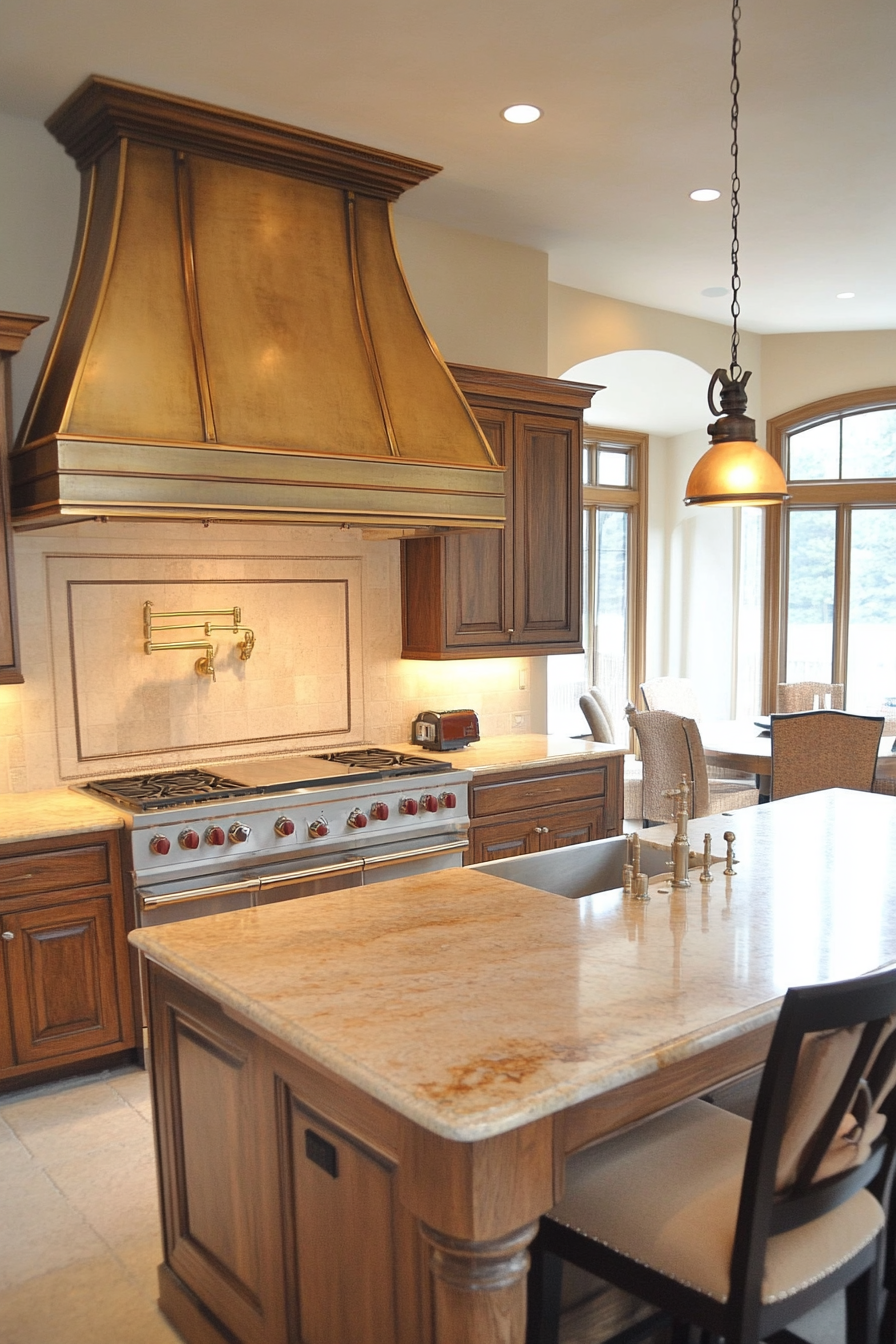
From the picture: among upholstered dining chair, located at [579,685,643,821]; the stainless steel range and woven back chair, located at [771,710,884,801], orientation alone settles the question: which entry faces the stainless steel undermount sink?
the stainless steel range

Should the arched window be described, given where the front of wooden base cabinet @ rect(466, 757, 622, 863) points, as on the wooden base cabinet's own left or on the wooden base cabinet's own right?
on the wooden base cabinet's own left

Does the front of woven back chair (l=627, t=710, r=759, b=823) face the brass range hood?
no

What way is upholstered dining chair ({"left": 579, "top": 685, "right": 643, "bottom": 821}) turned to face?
to the viewer's right

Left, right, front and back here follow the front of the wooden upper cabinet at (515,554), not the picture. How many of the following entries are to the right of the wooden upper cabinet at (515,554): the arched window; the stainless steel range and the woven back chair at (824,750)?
1

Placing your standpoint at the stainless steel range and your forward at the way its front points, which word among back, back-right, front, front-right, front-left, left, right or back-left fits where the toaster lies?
left

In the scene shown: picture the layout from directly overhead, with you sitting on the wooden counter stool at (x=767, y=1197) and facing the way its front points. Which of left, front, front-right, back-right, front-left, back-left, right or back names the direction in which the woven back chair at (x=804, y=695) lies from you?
front-right

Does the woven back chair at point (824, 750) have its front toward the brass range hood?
no

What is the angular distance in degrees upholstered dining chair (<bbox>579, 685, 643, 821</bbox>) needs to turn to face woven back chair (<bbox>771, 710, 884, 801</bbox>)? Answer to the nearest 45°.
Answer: approximately 45° to its right

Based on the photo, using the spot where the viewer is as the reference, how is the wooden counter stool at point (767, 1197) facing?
facing away from the viewer and to the left of the viewer

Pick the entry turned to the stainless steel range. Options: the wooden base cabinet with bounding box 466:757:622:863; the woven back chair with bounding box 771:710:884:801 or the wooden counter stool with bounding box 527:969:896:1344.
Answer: the wooden counter stool

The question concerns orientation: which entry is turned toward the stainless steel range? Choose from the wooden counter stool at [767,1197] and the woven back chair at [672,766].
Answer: the wooden counter stool

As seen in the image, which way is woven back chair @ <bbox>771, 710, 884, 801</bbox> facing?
away from the camera

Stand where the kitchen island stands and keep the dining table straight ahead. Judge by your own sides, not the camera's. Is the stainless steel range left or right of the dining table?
left

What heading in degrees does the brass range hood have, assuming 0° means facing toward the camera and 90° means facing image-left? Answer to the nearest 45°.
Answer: approximately 315°

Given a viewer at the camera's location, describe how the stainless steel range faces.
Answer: facing the viewer and to the right of the viewer

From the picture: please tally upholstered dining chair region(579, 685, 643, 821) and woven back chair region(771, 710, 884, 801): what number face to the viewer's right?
1

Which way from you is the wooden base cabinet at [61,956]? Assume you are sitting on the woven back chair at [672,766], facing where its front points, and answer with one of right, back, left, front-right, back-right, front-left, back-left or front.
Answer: back
